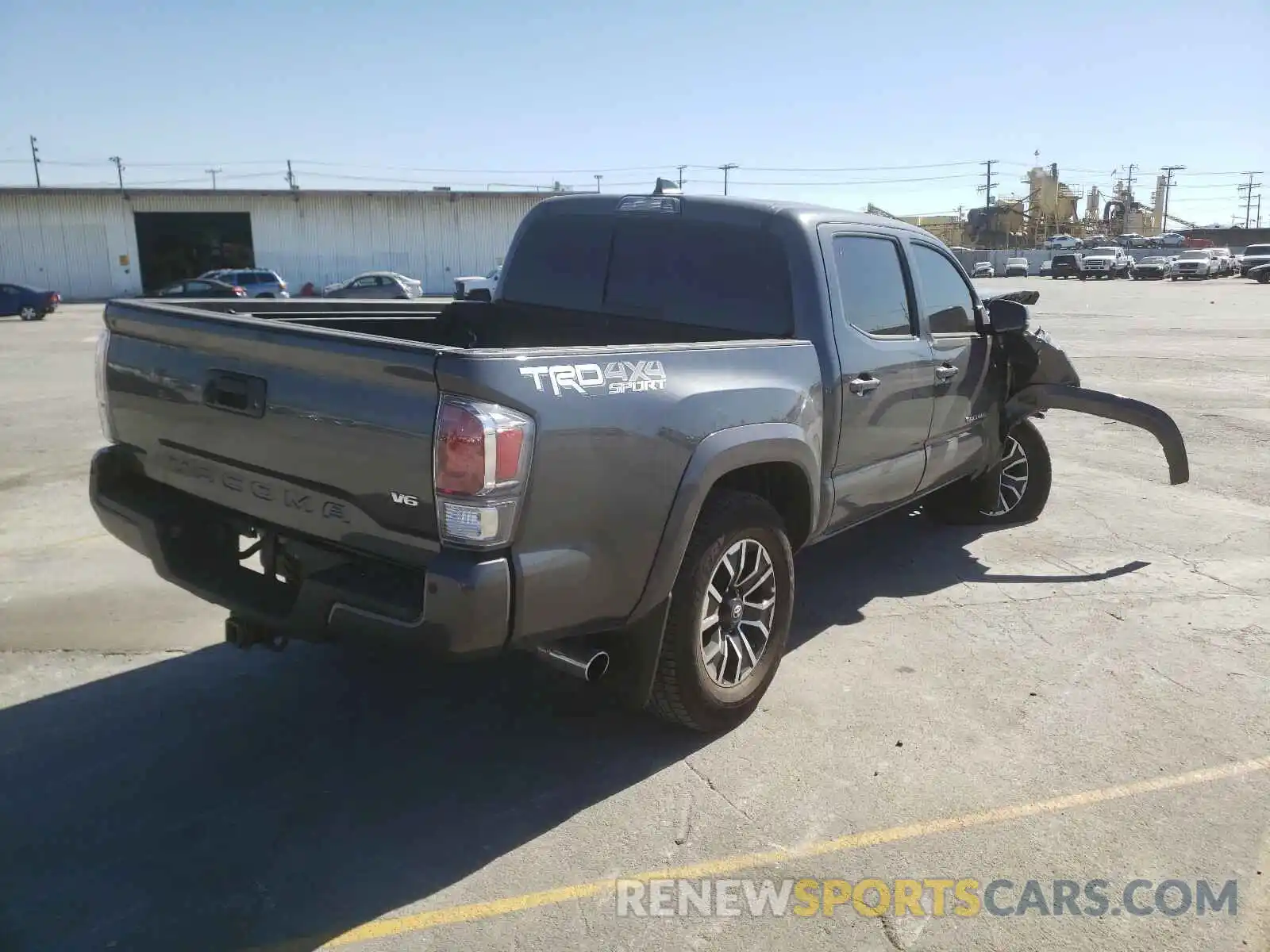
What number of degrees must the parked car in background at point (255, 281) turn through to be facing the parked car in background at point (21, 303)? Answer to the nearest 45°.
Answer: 0° — it already faces it

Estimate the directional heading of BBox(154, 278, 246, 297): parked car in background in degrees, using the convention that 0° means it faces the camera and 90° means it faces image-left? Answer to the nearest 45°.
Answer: approximately 90°

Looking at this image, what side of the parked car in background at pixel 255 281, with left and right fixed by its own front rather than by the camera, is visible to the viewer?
left

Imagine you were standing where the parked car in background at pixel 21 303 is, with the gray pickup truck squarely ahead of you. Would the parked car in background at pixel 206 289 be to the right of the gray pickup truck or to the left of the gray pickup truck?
left

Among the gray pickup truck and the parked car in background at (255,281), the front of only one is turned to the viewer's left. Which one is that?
the parked car in background

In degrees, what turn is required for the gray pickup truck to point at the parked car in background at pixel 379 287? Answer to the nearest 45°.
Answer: approximately 45° to its left

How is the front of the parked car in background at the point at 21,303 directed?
to the viewer's left

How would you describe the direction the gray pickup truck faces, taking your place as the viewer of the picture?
facing away from the viewer and to the right of the viewer

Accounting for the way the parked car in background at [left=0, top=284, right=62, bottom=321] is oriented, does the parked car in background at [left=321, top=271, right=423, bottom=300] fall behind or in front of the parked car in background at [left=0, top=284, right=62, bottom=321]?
behind

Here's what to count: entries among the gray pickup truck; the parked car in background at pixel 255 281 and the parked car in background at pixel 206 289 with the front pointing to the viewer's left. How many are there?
2

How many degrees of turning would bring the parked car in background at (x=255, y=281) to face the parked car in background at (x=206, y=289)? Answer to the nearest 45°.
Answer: approximately 45° to its left

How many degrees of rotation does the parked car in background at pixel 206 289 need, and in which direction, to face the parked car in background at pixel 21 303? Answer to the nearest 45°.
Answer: approximately 45° to its right
